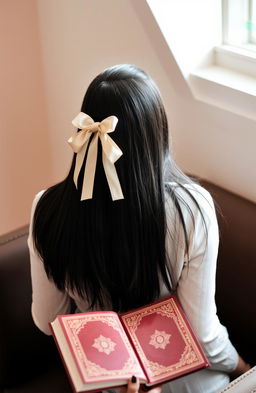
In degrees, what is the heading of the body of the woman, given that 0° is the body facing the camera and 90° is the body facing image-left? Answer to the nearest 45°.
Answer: approximately 180°

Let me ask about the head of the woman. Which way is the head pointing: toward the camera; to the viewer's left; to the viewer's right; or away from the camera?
away from the camera

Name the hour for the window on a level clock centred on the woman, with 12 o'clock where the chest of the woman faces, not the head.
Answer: The window is roughly at 1 o'clock from the woman.
